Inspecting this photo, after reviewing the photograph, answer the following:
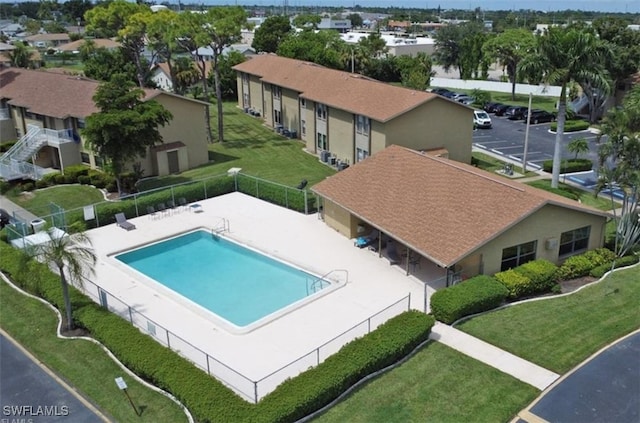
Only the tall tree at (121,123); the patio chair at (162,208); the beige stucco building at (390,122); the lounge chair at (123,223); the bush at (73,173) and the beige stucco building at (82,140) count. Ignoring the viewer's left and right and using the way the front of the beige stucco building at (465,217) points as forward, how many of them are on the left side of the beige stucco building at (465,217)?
0

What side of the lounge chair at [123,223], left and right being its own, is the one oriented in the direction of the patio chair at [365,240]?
front

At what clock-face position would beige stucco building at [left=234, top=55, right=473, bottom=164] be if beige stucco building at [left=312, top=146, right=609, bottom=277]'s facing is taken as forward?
beige stucco building at [left=234, top=55, right=473, bottom=164] is roughly at 4 o'clock from beige stucco building at [left=312, top=146, right=609, bottom=277].

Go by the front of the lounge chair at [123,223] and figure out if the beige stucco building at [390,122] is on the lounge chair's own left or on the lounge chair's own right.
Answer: on the lounge chair's own left

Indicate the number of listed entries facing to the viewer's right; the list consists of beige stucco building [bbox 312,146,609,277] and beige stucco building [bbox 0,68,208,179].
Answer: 0

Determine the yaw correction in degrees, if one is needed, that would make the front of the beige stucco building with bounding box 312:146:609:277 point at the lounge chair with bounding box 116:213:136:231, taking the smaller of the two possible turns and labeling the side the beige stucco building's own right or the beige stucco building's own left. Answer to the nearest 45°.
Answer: approximately 45° to the beige stucco building's own right

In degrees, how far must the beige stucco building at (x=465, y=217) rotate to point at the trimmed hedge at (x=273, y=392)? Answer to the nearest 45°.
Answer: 0° — it already faces it

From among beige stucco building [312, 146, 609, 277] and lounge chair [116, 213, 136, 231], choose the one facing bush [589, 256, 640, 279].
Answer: the lounge chair

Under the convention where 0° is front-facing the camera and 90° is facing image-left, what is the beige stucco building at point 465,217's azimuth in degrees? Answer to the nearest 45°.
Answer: approximately 45°

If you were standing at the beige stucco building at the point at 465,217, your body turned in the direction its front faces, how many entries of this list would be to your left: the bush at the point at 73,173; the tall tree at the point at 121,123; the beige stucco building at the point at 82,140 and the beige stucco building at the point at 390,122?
0

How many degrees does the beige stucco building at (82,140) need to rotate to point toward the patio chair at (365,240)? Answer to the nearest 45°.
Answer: approximately 90° to its left

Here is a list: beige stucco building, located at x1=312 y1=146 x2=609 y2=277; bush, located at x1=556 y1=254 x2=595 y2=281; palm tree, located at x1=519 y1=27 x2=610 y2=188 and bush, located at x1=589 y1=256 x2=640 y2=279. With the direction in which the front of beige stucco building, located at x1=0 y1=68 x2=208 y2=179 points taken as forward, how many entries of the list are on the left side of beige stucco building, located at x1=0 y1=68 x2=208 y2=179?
4

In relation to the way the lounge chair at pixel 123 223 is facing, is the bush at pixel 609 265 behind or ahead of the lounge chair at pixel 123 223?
ahead

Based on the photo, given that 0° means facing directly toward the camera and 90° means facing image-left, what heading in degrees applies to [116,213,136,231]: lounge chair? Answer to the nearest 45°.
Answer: approximately 315°
